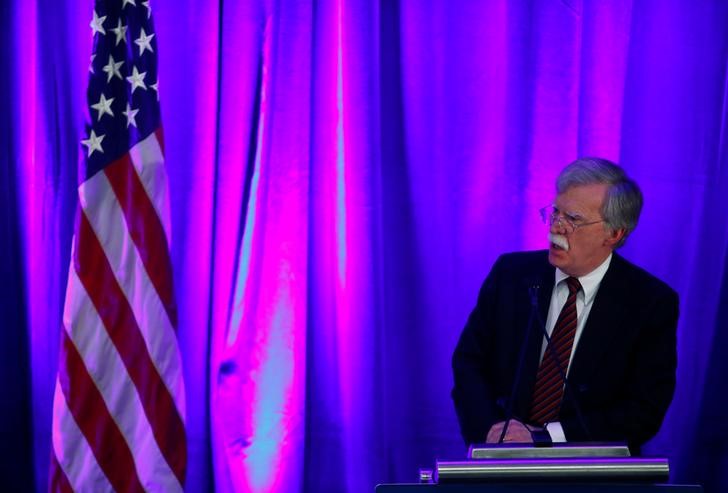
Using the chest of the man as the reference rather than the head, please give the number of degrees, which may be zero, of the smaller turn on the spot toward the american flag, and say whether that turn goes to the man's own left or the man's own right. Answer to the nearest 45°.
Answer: approximately 45° to the man's own right

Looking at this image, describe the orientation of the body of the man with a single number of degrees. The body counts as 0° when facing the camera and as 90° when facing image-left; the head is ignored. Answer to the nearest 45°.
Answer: approximately 45°

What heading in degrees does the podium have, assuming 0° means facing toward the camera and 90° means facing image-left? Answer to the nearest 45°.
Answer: approximately 0°

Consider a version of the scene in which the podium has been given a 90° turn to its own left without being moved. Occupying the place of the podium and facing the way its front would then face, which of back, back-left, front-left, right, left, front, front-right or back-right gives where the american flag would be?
back-left
